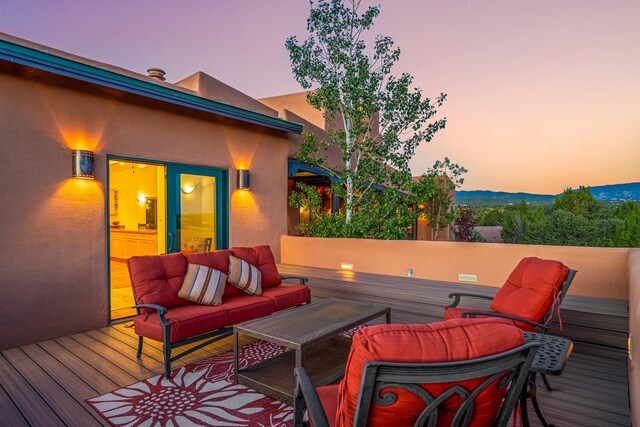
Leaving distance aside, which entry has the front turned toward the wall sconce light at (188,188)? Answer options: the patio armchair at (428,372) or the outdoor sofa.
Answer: the patio armchair

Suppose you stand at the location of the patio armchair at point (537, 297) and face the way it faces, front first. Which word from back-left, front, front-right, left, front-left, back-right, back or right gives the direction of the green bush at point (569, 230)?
back-right

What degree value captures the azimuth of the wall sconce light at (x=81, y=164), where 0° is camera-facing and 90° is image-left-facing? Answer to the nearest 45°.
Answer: approximately 315°

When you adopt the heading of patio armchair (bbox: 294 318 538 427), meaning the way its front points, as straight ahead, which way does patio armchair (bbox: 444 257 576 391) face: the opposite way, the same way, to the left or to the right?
to the left

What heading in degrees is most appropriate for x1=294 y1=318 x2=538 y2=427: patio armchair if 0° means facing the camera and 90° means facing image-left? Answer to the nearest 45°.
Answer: approximately 135°

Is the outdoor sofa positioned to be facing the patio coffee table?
yes

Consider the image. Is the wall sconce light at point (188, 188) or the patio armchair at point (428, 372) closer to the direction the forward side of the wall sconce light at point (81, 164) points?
the patio armchair

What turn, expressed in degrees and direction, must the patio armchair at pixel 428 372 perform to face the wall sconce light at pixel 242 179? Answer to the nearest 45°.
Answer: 0° — it already faces it

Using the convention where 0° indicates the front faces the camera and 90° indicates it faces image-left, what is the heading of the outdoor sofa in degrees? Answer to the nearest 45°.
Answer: approximately 315°

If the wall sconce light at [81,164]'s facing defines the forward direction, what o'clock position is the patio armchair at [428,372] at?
The patio armchair is roughly at 1 o'clock from the wall sconce light.

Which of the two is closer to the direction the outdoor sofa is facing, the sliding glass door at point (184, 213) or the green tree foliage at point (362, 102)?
the green tree foliage

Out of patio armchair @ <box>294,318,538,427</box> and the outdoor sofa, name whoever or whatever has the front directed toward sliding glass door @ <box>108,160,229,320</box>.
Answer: the patio armchair

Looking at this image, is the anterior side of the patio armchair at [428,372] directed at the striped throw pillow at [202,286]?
yes
